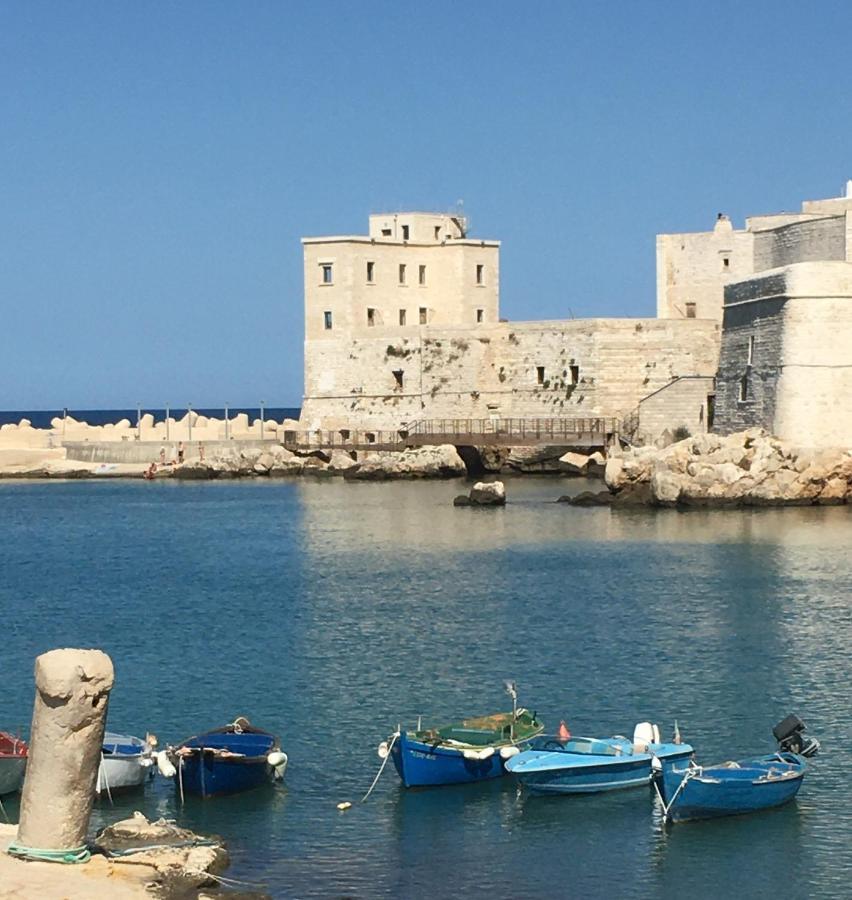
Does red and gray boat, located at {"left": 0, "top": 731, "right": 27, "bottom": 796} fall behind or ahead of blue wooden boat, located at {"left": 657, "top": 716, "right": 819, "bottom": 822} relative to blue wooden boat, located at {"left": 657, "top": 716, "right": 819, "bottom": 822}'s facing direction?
ahead

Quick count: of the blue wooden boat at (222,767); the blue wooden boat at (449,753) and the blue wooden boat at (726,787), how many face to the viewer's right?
0

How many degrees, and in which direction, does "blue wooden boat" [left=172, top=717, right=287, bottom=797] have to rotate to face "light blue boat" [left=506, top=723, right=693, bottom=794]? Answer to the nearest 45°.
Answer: approximately 135° to its left

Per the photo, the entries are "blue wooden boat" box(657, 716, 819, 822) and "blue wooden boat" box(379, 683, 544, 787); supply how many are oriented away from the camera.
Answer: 0

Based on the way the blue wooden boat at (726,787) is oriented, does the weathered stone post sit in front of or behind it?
in front

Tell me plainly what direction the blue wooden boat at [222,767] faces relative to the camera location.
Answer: facing the viewer and to the left of the viewer

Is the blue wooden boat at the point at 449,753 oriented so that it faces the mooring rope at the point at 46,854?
yes

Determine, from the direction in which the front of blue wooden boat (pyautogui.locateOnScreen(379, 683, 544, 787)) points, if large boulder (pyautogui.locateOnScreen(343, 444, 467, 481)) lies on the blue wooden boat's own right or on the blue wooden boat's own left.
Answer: on the blue wooden boat's own right

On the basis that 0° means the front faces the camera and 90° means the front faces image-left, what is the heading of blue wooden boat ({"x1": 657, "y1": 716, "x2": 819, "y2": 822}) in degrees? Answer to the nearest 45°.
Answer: approximately 45°

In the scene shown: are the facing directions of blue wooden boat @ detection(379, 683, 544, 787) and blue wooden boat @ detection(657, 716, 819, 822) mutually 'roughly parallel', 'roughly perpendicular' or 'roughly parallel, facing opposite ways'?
roughly parallel

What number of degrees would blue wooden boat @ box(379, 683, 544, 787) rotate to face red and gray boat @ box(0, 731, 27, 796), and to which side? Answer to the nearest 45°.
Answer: approximately 45° to its right

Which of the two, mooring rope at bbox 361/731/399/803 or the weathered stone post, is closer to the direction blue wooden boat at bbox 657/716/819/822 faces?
the weathered stone post

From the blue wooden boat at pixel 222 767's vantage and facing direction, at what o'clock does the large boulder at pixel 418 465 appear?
The large boulder is roughly at 5 o'clock from the blue wooden boat.

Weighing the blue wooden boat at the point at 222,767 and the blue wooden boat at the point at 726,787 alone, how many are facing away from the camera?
0
